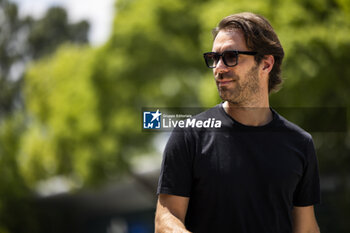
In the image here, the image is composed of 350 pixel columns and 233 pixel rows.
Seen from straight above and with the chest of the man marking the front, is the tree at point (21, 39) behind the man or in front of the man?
behind

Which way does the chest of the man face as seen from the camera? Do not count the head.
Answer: toward the camera
